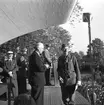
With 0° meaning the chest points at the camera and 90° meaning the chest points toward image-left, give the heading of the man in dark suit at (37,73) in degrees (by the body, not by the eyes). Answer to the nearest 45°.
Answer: approximately 270°

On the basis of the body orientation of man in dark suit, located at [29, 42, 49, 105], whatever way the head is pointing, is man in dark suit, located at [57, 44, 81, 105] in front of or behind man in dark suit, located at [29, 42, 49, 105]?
in front

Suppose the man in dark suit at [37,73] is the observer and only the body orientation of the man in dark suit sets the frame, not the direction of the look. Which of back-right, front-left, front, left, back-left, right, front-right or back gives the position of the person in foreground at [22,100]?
right

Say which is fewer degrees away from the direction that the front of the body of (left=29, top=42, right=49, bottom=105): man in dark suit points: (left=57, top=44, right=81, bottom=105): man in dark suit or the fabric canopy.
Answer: the man in dark suit

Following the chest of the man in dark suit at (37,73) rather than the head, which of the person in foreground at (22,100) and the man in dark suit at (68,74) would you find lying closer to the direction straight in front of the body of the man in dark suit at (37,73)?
the man in dark suit
